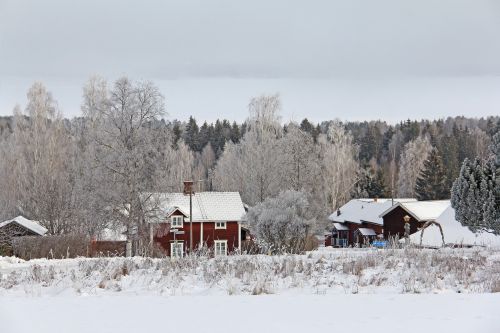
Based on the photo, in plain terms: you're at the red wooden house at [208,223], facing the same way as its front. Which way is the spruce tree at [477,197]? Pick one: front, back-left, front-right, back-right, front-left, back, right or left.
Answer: front-left

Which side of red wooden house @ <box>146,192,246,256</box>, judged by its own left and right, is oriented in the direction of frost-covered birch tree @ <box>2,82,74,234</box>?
right

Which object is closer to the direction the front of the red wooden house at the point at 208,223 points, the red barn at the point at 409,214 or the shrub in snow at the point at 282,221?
the shrub in snow

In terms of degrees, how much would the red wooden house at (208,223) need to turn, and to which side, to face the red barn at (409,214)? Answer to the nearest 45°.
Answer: approximately 90° to its left
